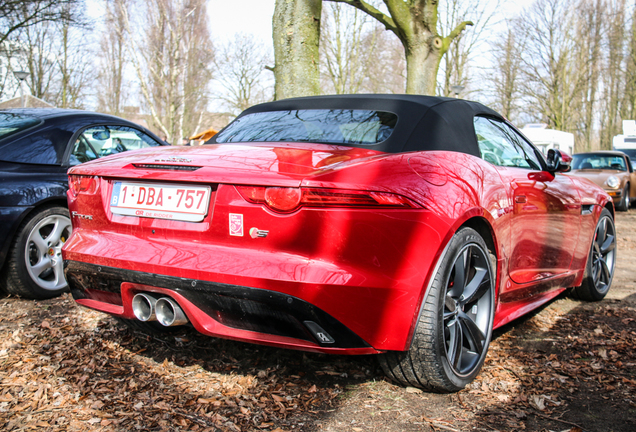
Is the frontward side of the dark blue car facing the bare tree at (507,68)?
yes

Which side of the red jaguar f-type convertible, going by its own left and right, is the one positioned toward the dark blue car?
left

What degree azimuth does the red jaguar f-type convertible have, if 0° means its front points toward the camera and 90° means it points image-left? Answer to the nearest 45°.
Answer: approximately 225°

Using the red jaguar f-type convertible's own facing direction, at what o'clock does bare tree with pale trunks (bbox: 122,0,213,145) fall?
The bare tree with pale trunks is roughly at 10 o'clock from the red jaguar f-type convertible.

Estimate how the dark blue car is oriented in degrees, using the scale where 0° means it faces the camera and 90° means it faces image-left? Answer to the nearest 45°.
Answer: approximately 225°
